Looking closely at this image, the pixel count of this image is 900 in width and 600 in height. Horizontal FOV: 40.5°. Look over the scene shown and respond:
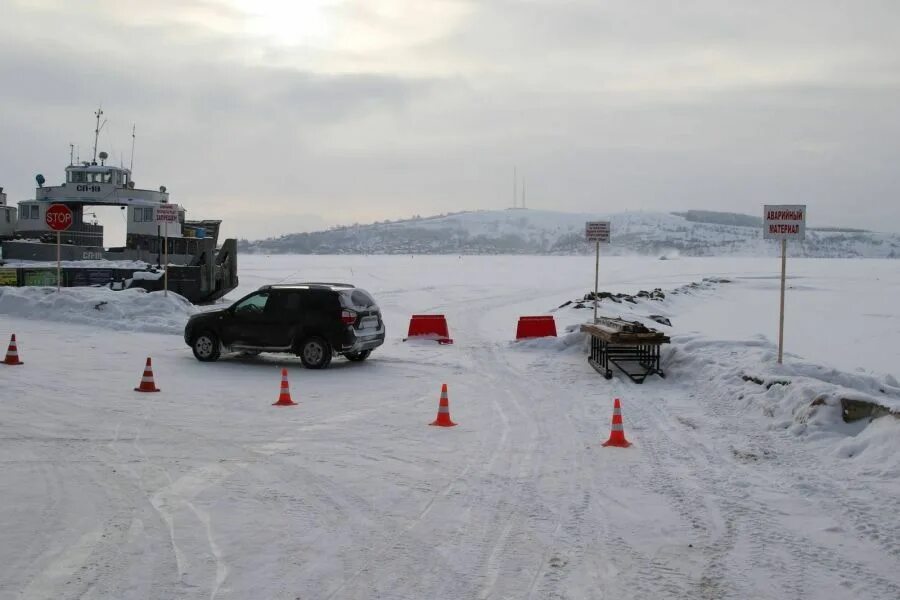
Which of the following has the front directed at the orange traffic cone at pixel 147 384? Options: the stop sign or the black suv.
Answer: the stop sign

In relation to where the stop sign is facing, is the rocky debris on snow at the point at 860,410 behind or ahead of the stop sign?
ahead

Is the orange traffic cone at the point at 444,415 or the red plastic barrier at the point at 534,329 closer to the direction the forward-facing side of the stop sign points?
the orange traffic cone

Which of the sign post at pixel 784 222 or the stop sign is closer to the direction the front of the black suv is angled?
the stop sign

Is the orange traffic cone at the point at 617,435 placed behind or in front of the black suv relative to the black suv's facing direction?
behind

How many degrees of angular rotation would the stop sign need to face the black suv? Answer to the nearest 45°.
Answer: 0° — it already faces it

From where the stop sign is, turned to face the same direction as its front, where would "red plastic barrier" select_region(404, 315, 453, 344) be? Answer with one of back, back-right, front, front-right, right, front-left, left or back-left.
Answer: front-left

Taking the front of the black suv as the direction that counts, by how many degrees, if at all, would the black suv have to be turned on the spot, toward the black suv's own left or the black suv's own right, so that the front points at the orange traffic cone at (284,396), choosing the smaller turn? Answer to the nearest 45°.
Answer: approximately 135° to the black suv's own left

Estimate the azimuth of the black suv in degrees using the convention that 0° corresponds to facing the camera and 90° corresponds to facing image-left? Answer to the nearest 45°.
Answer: approximately 135°

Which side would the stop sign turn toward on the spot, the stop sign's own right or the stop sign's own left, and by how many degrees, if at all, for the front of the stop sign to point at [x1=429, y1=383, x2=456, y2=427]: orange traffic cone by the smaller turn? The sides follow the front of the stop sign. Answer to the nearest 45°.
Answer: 0° — it already faces it

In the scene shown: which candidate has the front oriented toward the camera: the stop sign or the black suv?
the stop sign

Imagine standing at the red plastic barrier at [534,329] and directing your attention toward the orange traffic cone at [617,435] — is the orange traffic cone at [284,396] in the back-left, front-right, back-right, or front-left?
front-right

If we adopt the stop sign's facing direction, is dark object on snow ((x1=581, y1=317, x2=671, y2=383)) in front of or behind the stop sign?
in front

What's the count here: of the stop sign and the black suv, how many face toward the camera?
1

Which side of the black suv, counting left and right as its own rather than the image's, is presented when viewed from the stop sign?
front

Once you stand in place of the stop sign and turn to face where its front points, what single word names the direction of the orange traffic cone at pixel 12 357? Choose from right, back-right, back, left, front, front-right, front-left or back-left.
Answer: front

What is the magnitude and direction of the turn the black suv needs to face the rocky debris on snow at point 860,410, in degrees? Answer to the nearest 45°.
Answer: approximately 180°

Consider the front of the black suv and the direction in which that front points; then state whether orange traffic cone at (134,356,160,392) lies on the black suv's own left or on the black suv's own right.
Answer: on the black suv's own left

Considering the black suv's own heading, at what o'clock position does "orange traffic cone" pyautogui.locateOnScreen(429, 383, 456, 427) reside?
The orange traffic cone is roughly at 7 o'clock from the black suv.

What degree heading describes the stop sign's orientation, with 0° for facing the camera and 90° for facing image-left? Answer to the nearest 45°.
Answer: approximately 0°
